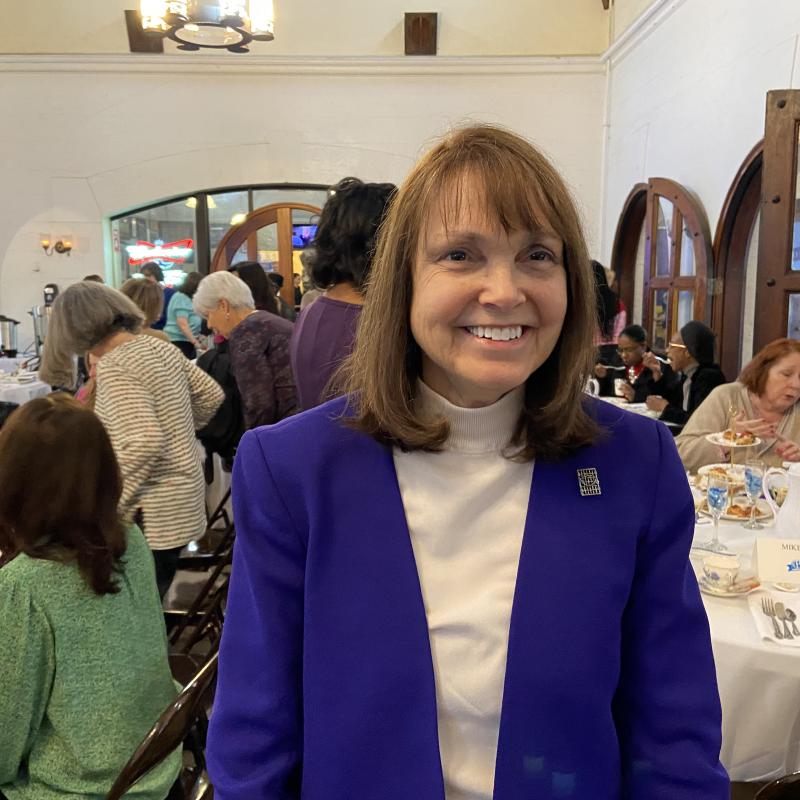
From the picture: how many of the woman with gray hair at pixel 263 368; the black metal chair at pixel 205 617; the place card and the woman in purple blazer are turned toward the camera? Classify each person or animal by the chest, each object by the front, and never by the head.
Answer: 2

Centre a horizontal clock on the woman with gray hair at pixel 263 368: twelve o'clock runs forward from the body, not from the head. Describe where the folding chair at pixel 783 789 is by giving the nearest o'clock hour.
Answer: The folding chair is roughly at 7 o'clock from the woman with gray hair.

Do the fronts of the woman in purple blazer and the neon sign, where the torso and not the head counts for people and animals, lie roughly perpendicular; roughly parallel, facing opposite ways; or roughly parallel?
roughly parallel

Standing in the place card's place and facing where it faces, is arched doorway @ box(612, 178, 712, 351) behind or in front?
behind

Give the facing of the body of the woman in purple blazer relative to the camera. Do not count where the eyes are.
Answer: toward the camera

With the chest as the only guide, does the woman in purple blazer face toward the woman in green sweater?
no

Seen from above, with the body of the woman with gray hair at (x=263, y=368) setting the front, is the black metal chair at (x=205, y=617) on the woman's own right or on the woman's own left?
on the woman's own left

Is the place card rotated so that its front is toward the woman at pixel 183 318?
no

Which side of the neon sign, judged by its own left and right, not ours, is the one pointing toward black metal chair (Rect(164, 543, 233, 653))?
front

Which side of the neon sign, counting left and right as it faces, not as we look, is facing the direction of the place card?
front

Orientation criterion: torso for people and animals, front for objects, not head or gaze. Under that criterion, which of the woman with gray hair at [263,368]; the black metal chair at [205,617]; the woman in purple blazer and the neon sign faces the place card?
the neon sign

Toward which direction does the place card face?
toward the camera

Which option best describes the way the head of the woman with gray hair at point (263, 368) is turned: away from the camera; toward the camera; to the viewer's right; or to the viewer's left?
to the viewer's left
